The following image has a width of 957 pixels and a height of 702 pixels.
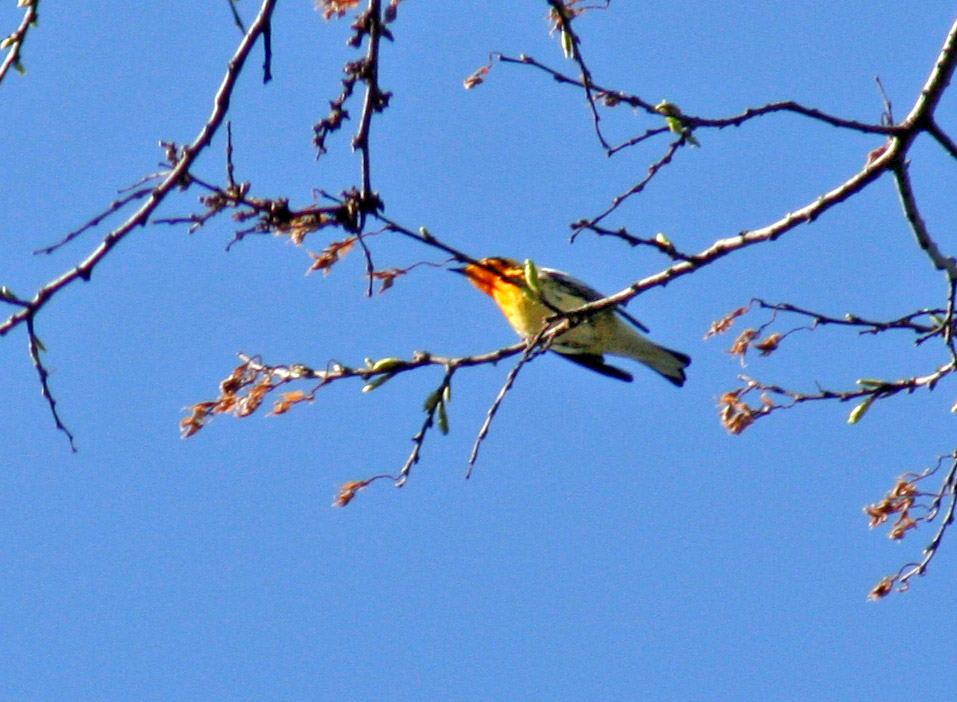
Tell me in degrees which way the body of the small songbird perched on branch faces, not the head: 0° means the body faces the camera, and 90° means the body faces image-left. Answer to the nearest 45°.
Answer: approximately 90°
